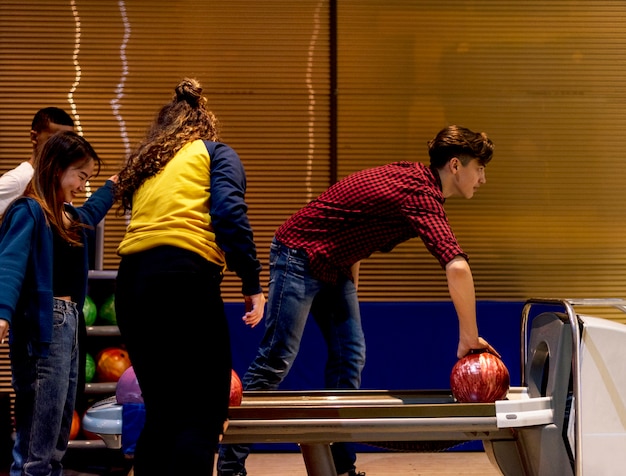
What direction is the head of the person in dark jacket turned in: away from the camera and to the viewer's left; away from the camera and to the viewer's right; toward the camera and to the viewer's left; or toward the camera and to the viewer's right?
toward the camera and to the viewer's right

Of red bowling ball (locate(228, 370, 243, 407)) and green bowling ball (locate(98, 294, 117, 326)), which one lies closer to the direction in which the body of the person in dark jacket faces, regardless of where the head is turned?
the red bowling ball

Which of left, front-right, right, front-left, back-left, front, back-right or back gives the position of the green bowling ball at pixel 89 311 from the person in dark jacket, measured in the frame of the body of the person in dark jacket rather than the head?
back-left

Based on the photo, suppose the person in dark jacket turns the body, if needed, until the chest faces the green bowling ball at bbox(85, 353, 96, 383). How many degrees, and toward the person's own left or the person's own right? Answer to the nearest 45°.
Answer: approximately 135° to the person's own left

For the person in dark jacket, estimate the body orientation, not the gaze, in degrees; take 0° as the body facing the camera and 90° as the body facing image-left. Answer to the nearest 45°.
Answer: approximately 315°

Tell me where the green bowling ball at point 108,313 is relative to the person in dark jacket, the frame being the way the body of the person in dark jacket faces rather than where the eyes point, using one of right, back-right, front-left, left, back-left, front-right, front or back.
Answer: back-left
